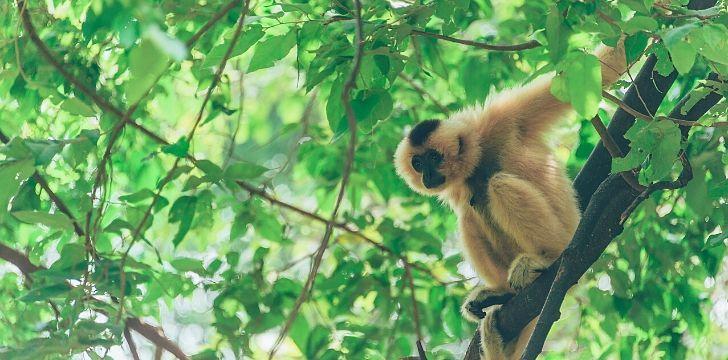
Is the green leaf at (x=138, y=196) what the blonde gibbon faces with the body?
yes

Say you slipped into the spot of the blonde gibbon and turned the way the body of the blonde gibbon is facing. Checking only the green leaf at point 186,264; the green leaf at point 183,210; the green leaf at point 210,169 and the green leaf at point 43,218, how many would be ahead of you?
4

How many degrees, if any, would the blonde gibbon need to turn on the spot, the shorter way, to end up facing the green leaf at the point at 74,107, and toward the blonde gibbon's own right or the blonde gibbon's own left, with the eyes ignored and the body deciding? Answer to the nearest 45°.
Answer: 0° — it already faces it

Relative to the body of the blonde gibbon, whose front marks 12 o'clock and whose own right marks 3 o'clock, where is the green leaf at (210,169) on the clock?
The green leaf is roughly at 2 o'clock from the blonde gibbon.

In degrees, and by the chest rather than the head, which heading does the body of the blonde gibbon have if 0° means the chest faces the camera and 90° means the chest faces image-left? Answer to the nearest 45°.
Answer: approximately 45°

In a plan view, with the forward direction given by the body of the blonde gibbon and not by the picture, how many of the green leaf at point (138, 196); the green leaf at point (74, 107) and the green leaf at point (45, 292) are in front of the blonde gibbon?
3

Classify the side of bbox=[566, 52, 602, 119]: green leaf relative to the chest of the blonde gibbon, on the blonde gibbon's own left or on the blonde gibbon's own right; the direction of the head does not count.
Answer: on the blonde gibbon's own left

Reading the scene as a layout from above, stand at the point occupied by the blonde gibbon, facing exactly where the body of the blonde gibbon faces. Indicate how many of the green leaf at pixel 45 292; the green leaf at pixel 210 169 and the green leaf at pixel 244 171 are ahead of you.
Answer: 3
